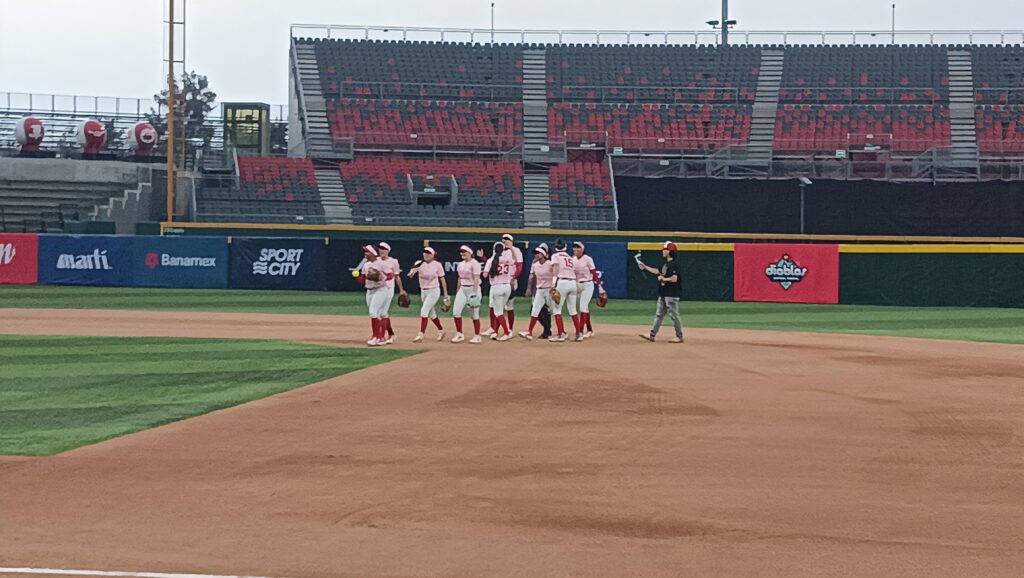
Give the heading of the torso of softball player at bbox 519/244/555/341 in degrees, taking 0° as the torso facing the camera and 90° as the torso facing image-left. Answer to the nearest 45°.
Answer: approximately 45°

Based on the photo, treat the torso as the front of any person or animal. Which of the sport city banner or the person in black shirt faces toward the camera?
the sport city banner

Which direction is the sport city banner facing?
toward the camera

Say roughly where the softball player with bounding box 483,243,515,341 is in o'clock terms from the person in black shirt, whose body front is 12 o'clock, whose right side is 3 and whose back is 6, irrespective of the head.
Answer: The softball player is roughly at 12 o'clock from the person in black shirt.

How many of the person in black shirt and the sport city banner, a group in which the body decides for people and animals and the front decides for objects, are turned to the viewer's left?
1

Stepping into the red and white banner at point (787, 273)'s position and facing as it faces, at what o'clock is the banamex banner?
The banamex banner is roughly at 3 o'clock from the red and white banner.

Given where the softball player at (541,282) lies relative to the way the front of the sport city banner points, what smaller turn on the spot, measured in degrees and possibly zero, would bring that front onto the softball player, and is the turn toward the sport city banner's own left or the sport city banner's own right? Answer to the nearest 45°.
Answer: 0° — it already faces them

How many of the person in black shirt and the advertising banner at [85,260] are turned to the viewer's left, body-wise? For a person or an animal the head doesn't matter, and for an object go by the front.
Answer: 1

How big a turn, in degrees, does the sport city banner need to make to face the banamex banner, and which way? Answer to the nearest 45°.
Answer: approximately 90° to its right

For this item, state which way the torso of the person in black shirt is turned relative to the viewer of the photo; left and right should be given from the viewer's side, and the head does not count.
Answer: facing to the left of the viewer

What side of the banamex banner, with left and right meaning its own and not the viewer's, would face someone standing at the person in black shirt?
front

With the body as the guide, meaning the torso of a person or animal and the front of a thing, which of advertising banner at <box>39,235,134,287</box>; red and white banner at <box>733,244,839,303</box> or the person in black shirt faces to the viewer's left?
the person in black shirt

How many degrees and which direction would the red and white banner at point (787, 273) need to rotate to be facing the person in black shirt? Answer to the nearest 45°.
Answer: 0° — it already faces them

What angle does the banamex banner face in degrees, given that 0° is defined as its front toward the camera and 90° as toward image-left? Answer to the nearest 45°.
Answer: approximately 0°
